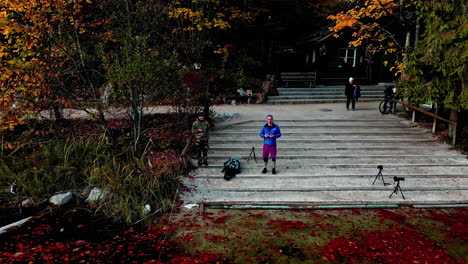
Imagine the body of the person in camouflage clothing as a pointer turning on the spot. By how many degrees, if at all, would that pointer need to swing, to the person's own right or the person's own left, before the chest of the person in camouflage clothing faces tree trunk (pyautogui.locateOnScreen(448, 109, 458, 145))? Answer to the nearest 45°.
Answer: approximately 90° to the person's own left

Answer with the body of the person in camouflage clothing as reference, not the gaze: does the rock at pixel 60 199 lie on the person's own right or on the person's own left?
on the person's own right

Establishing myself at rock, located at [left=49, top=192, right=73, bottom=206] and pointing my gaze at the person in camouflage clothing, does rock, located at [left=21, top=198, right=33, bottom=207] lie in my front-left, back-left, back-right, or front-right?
back-left

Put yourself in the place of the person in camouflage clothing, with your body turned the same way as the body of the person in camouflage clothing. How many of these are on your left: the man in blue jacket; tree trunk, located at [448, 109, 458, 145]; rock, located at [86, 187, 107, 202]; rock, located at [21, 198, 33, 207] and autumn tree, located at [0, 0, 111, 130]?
2

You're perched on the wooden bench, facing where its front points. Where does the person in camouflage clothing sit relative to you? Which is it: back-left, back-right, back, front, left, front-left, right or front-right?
front

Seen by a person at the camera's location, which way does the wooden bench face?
facing the viewer

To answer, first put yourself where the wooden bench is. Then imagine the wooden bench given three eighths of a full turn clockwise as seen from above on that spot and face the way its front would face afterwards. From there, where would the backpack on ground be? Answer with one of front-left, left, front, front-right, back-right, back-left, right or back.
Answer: back-left

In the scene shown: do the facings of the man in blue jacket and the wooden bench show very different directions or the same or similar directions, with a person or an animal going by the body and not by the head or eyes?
same or similar directions

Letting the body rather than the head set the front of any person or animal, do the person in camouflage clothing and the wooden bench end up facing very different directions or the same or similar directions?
same or similar directions

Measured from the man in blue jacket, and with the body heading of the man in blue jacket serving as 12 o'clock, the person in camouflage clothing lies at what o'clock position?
The person in camouflage clothing is roughly at 3 o'clock from the man in blue jacket.
